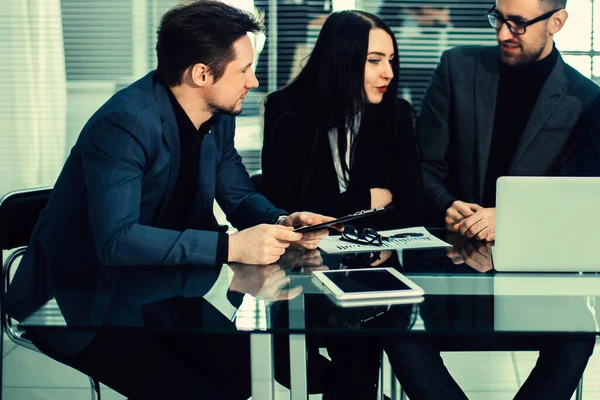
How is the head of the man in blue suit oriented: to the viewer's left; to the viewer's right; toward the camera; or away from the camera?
to the viewer's right

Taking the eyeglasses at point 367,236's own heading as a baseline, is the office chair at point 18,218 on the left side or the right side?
on its right

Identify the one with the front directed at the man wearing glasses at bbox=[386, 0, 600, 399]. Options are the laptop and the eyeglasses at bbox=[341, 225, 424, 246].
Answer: the laptop

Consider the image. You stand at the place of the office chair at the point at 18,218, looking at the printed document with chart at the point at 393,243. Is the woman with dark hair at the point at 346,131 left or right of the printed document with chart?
left

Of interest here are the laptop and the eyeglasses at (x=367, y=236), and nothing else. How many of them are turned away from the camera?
1

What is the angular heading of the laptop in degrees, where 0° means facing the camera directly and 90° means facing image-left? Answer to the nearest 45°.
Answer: approximately 180°

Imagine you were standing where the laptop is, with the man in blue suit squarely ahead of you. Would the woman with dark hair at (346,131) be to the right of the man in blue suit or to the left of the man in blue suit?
right

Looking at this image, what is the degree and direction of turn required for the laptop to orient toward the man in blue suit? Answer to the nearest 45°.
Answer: approximately 90° to its left

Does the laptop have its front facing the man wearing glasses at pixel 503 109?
yes

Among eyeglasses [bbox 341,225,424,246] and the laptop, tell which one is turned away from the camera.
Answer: the laptop
